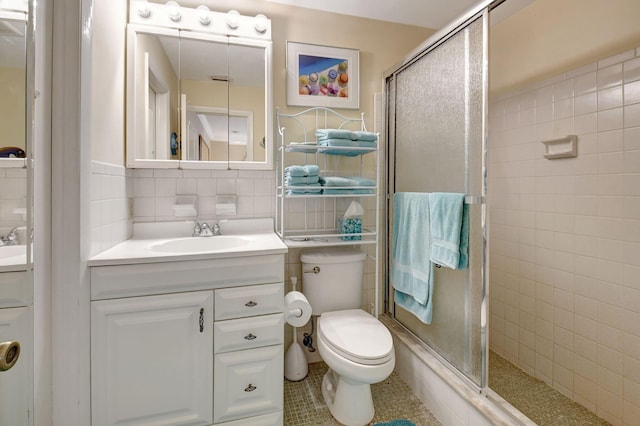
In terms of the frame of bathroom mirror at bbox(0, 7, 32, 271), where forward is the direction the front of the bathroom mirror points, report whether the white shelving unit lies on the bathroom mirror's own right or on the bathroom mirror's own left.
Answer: on the bathroom mirror's own left

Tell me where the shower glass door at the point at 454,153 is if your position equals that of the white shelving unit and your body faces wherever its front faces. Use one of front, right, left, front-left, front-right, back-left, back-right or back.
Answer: front-left

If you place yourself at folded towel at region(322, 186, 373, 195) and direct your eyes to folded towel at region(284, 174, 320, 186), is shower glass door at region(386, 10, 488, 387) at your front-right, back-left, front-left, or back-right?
back-left

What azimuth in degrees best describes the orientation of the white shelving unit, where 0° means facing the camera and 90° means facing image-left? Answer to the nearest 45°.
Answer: approximately 0°

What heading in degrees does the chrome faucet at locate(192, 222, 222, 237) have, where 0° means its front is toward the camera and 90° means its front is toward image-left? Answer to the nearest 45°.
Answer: approximately 0°
